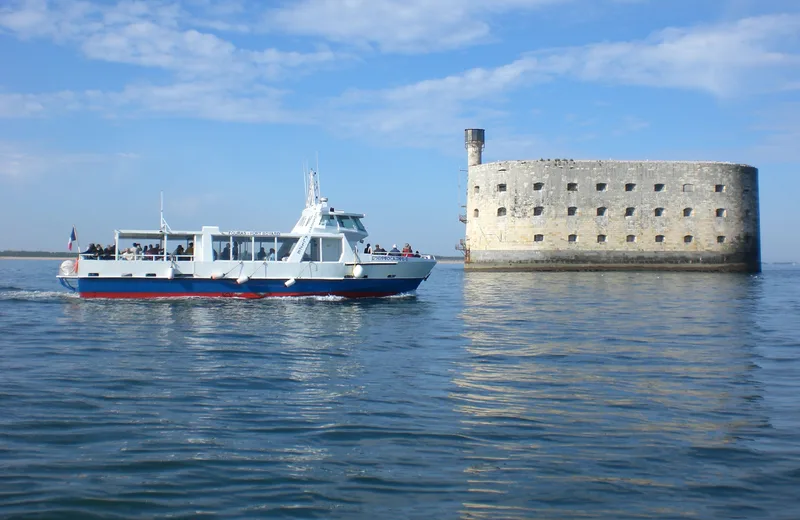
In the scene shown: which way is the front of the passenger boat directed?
to the viewer's right
